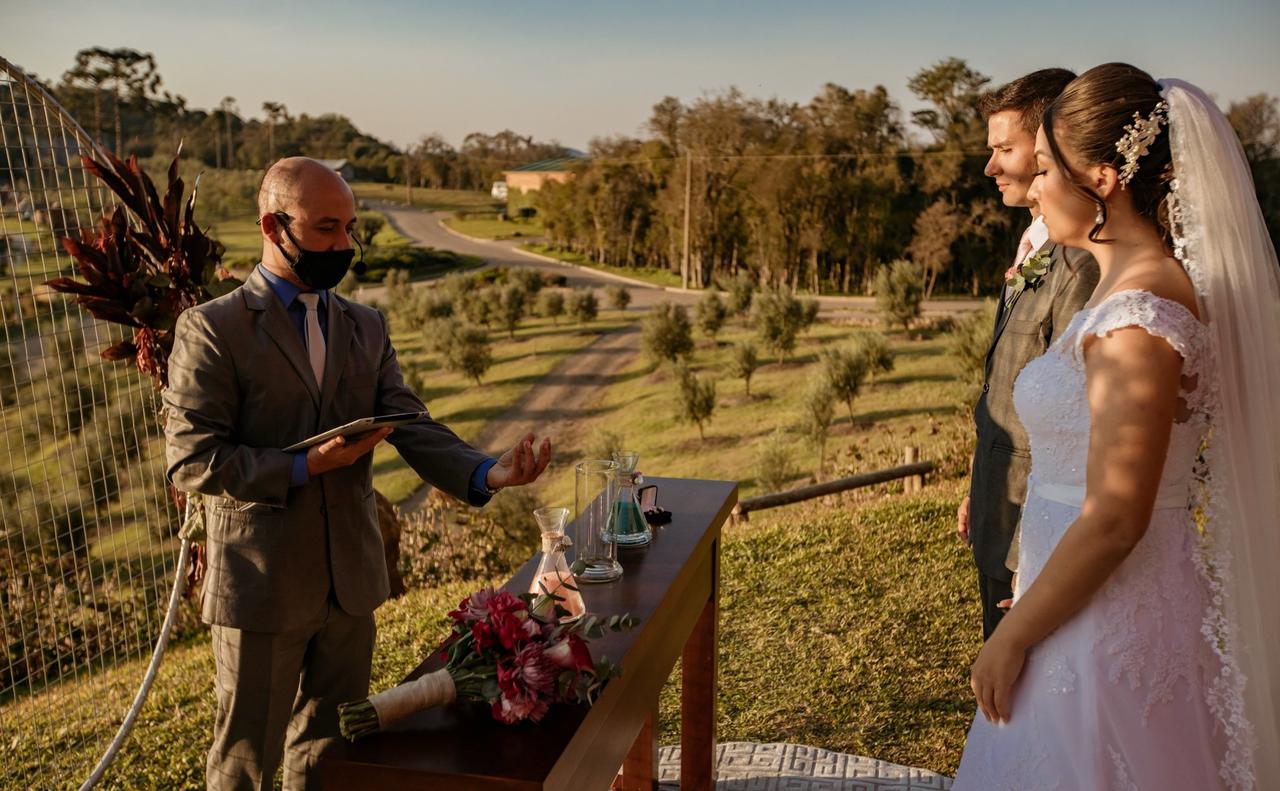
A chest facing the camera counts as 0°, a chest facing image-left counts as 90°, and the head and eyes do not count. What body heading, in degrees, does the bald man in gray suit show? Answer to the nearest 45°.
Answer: approximately 315°

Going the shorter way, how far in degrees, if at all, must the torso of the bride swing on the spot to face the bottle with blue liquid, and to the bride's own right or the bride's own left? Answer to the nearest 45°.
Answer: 0° — they already face it

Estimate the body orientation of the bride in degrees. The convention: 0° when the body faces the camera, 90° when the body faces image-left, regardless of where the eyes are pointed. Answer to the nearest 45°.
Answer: approximately 90°

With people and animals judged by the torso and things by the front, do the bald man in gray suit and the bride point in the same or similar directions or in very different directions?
very different directions

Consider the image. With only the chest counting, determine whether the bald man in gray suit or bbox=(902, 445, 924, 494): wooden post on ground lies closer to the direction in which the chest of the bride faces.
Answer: the bald man in gray suit

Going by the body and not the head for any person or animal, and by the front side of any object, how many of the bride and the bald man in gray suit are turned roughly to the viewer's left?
1

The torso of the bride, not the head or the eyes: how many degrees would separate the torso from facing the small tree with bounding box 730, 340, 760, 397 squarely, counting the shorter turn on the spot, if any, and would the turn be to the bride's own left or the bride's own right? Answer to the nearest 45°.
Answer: approximately 45° to the bride's own right
